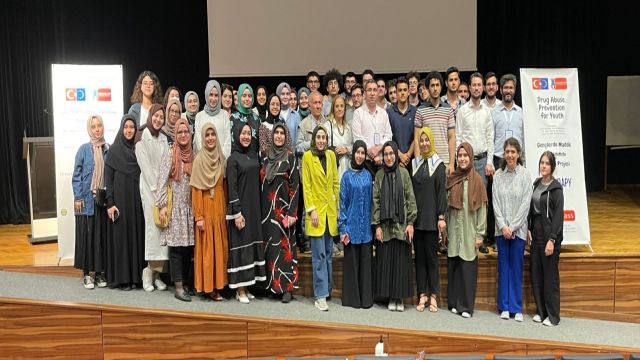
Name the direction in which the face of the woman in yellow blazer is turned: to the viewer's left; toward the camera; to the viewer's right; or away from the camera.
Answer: toward the camera

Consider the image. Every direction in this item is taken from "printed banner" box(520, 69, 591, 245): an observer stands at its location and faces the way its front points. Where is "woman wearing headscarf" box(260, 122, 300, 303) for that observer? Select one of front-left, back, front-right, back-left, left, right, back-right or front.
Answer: front-right

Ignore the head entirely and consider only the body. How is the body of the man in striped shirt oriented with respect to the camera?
toward the camera

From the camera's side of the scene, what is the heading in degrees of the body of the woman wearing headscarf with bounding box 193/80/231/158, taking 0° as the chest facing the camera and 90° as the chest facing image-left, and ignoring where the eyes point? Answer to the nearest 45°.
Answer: approximately 0°

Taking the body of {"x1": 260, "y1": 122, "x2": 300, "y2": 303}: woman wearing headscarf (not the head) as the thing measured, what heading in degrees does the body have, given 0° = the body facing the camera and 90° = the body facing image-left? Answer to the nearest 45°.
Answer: approximately 0°

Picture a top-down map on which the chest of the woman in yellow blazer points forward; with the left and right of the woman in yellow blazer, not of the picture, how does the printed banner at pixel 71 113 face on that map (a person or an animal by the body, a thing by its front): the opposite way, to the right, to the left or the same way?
the same way

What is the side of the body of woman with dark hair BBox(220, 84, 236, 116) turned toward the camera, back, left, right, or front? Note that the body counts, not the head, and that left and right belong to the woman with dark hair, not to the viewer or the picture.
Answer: front

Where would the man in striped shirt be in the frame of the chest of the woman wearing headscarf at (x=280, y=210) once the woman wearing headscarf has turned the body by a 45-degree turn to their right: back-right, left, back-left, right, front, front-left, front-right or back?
back-left

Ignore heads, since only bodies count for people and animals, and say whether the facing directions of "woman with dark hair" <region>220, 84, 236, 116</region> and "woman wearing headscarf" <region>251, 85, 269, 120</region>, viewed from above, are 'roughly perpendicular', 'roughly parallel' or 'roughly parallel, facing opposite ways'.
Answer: roughly parallel

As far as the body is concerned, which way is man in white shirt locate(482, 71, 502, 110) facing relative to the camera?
toward the camera

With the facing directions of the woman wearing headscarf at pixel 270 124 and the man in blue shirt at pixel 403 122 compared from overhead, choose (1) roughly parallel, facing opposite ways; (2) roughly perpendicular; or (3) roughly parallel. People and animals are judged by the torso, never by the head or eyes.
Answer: roughly parallel

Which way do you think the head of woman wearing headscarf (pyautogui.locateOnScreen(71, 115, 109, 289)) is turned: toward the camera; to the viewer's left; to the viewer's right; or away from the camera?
toward the camera

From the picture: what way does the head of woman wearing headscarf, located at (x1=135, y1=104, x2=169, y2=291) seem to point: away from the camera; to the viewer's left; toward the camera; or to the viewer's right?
toward the camera

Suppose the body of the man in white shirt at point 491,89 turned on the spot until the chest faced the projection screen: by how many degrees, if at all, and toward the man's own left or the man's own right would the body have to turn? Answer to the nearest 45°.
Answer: approximately 135° to the man's own right

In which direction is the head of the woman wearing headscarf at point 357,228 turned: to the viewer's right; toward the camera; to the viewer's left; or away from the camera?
toward the camera
